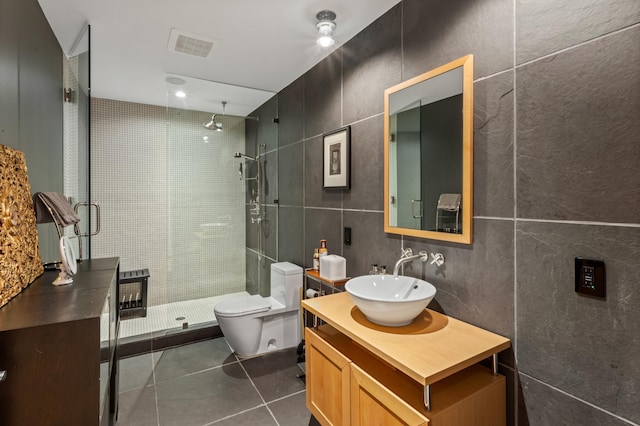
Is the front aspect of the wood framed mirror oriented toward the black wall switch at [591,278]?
no

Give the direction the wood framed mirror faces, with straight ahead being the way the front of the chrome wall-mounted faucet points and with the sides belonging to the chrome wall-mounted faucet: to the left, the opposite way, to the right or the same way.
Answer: the same way

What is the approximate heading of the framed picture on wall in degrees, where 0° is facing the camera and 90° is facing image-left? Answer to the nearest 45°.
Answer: approximately 45°

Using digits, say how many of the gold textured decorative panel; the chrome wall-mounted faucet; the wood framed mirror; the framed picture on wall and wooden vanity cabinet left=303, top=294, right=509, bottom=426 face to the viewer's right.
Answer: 1

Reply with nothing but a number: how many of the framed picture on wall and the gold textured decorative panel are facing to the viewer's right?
1

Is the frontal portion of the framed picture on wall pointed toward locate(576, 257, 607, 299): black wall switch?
no

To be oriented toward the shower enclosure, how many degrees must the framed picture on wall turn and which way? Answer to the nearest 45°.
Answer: approximately 90° to its right

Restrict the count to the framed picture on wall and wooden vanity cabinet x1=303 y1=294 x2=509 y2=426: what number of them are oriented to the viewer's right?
0

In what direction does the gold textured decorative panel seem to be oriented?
to the viewer's right

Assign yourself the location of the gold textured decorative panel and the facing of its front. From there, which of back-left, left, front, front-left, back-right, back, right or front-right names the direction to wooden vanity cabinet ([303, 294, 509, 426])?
front-right

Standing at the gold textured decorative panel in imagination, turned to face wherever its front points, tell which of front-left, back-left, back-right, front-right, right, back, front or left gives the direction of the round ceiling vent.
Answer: front-left

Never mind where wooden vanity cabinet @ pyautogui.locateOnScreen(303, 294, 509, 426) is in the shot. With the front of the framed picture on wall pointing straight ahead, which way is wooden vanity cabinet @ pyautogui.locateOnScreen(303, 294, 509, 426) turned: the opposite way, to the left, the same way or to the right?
the same way

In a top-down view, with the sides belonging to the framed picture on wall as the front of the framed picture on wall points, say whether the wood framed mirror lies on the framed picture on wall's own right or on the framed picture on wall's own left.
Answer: on the framed picture on wall's own left

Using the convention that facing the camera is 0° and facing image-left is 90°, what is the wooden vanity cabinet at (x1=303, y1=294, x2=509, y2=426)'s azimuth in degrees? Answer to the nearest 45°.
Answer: approximately 45°

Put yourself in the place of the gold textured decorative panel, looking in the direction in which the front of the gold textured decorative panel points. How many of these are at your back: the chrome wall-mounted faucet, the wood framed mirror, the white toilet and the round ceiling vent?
0

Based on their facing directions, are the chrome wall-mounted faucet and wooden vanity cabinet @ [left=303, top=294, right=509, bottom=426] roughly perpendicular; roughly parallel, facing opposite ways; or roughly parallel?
roughly parallel

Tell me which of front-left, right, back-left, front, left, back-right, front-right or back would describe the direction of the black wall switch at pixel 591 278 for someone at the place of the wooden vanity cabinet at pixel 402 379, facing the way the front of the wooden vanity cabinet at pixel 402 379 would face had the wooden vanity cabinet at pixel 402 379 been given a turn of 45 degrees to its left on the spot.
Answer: left

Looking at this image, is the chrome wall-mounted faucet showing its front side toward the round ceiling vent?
no

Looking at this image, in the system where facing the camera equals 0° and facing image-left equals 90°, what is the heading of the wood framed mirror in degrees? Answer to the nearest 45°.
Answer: approximately 45°
